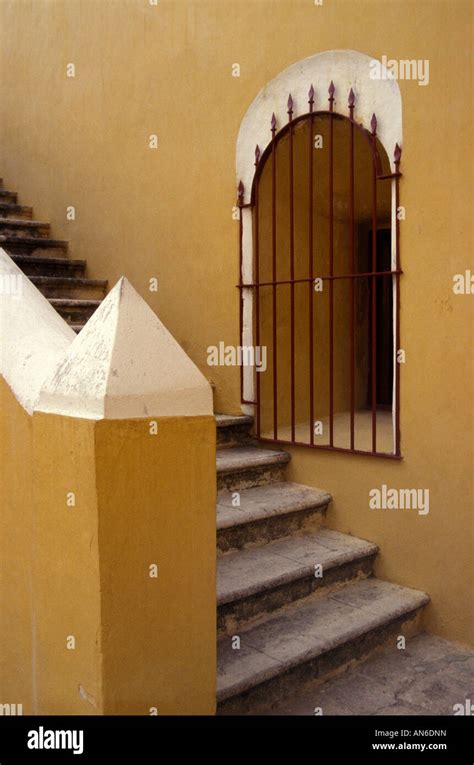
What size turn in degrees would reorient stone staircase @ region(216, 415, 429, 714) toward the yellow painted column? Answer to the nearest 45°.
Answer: approximately 45° to its right

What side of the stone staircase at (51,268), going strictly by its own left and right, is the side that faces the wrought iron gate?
front

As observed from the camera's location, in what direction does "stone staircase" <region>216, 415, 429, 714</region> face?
facing the viewer and to the right of the viewer

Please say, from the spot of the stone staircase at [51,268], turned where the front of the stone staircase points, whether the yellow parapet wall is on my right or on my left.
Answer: on my right

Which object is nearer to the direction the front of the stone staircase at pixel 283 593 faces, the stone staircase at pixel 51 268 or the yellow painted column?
the yellow painted column

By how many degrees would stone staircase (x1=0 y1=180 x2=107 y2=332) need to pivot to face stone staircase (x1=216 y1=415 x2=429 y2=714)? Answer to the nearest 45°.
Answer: approximately 45° to its right

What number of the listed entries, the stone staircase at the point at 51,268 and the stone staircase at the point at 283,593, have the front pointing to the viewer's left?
0

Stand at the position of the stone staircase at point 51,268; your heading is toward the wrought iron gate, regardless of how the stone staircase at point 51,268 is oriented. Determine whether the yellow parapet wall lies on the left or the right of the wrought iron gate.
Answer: right
